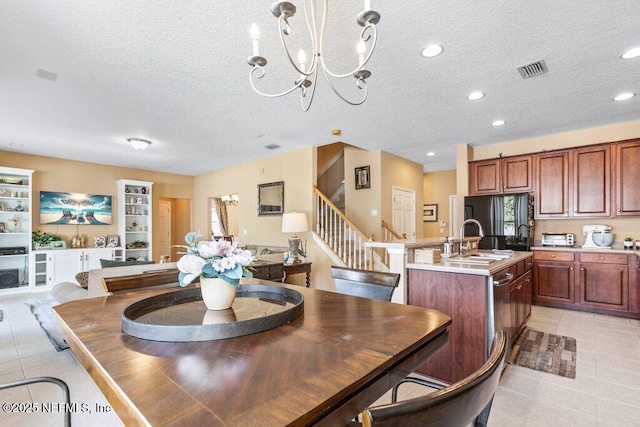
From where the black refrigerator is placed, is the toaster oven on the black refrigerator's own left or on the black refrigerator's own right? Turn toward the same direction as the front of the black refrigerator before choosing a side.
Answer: on the black refrigerator's own left

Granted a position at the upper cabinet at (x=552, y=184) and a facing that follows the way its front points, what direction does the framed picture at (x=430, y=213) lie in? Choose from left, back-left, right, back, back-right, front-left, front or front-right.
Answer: back-right

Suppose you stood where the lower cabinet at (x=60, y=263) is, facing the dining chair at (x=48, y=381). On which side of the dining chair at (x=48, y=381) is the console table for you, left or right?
left

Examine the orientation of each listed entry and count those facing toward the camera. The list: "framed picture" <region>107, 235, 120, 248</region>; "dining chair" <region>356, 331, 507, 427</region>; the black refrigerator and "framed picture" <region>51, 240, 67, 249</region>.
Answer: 3

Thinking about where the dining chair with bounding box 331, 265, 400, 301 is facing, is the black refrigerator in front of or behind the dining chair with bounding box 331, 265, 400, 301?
behind

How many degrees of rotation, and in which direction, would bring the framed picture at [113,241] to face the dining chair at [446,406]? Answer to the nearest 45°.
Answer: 0° — it already faces it

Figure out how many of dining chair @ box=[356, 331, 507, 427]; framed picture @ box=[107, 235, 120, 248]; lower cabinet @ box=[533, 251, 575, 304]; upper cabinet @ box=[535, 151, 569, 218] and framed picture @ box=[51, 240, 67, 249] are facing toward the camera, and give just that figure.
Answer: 4

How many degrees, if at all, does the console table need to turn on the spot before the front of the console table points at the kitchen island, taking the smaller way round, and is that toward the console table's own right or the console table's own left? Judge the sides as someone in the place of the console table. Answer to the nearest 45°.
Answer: approximately 90° to the console table's own left

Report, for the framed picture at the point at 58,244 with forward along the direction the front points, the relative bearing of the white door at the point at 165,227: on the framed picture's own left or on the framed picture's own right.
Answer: on the framed picture's own left

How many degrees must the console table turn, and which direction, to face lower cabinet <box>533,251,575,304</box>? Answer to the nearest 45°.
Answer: approximately 135° to its left
